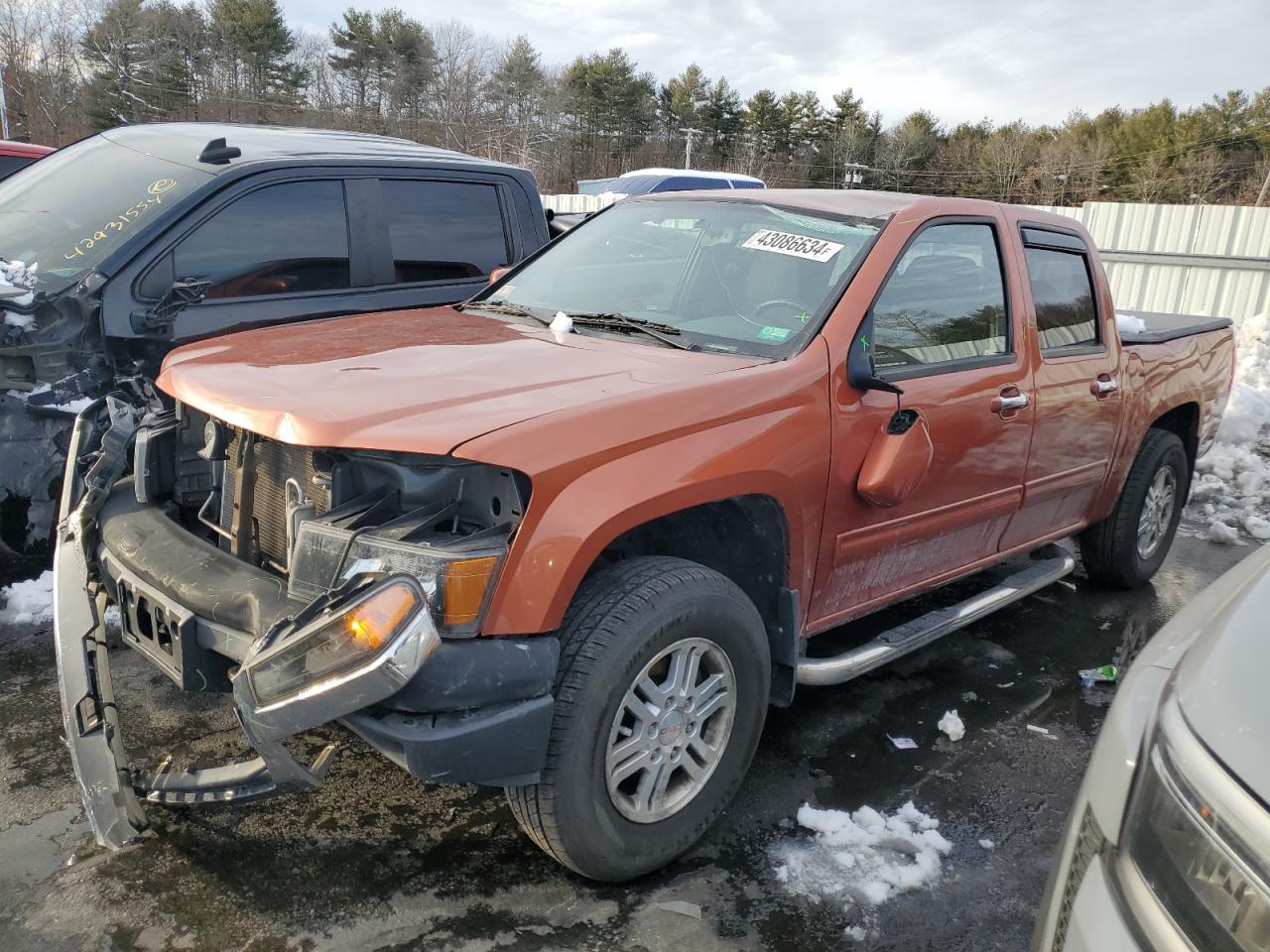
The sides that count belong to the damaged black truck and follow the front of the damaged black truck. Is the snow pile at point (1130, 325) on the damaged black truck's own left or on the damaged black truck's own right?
on the damaged black truck's own left

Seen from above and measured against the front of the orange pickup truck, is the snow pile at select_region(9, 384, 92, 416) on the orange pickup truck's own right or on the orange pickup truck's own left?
on the orange pickup truck's own right

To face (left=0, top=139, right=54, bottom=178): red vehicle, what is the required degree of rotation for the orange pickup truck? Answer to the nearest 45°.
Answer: approximately 90° to its right

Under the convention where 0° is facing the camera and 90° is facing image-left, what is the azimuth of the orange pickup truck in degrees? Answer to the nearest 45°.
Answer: approximately 45°

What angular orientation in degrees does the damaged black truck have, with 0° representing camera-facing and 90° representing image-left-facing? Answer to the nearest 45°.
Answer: approximately 45°

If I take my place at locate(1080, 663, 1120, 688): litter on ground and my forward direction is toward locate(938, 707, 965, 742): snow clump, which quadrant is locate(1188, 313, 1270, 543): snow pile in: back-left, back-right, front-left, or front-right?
back-right

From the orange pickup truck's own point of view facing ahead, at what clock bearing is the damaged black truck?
The damaged black truck is roughly at 3 o'clock from the orange pickup truck.

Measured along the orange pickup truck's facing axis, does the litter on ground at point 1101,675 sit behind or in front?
behind
